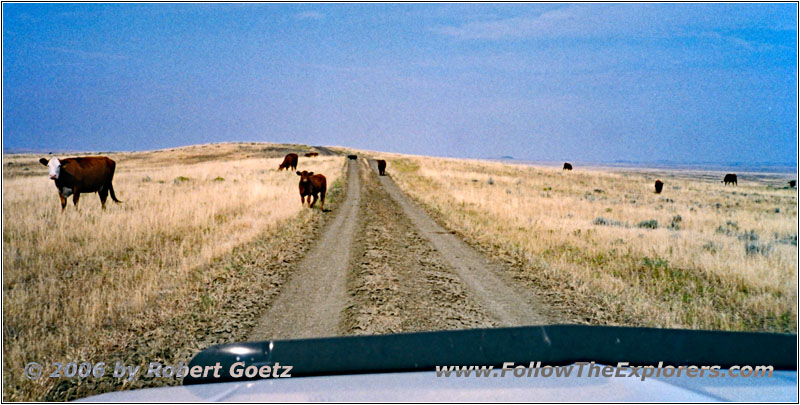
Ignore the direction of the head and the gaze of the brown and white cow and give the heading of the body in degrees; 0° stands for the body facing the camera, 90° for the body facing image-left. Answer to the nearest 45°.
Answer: approximately 45°
